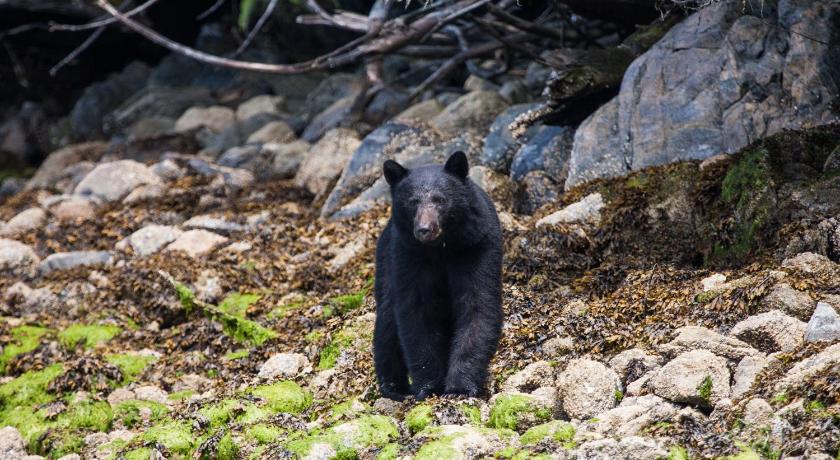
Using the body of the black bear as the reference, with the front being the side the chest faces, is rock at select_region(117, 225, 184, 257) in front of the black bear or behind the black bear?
behind

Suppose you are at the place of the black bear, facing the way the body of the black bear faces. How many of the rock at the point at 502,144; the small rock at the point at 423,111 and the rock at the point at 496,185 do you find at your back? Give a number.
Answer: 3

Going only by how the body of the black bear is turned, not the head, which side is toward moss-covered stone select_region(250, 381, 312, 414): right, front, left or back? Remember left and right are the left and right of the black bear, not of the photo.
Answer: right

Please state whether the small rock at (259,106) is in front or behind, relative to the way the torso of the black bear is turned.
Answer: behind

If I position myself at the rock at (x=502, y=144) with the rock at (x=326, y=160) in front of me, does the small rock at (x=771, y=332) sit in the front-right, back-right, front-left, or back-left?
back-left

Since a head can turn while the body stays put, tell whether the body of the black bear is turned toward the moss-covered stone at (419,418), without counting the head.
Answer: yes

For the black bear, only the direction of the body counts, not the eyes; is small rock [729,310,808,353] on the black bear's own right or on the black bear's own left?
on the black bear's own left

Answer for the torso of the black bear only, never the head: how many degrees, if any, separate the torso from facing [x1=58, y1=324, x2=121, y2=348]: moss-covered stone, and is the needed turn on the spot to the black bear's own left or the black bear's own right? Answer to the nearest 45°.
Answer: approximately 135° to the black bear's own right

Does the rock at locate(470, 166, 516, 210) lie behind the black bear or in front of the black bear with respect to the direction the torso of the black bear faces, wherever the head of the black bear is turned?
behind

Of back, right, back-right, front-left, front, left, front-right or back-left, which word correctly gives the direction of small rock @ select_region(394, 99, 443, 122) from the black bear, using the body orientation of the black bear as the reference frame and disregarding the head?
back

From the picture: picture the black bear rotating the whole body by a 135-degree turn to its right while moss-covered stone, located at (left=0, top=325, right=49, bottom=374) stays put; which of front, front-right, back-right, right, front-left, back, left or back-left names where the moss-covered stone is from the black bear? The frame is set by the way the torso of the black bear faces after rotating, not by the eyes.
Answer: front

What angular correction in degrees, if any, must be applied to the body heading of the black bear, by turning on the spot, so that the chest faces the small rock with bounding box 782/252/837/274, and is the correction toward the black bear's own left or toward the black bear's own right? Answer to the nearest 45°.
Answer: approximately 90° to the black bear's own left

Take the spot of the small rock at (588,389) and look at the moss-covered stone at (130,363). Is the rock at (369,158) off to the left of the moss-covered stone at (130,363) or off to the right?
right

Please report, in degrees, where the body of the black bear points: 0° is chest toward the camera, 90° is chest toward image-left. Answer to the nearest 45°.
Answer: approximately 0°

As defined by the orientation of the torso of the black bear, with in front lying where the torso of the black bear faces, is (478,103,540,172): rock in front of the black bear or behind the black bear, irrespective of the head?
behind

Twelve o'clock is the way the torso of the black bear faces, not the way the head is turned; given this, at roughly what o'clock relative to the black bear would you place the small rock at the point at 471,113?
The small rock is roughly at 6 o'clock from the black bear.
